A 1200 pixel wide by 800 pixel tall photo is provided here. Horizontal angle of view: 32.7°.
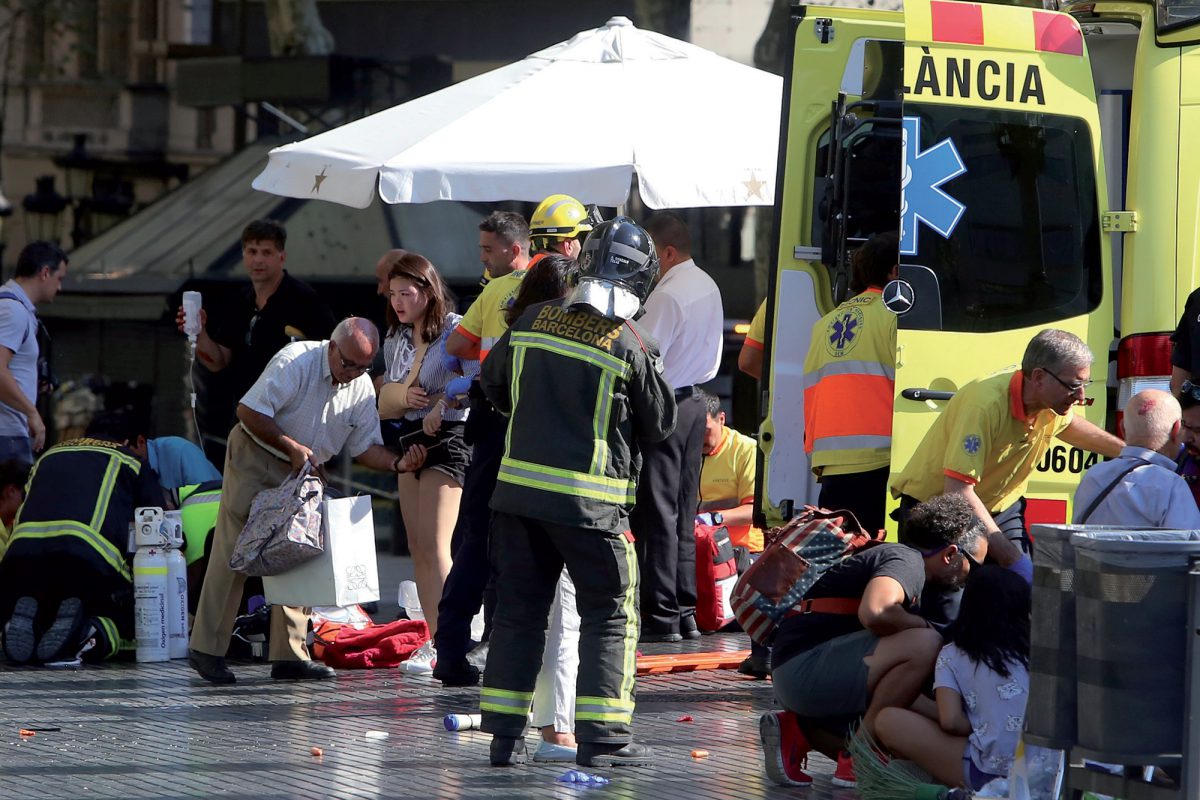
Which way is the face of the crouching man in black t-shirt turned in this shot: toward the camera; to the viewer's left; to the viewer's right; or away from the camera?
to the viewer's right

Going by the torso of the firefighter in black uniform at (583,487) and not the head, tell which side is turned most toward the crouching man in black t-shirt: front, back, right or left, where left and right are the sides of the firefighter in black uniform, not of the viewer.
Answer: right

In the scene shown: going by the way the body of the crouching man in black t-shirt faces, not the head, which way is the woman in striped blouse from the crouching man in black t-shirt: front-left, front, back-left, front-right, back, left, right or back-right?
back-left

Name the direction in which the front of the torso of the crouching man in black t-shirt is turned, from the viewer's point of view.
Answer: to the viewer's right

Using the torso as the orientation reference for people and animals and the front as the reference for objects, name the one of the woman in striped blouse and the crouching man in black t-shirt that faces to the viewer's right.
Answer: the crouching man in black t-shirt

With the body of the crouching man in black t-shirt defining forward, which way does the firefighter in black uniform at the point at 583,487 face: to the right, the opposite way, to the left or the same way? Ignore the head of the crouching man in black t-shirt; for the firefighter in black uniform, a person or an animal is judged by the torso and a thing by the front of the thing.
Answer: to the left

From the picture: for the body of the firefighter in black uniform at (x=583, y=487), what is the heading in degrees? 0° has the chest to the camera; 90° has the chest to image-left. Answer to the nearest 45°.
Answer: approximately 180°

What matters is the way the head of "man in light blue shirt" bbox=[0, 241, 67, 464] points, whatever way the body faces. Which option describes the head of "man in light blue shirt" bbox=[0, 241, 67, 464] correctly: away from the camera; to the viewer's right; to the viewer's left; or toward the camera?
to the viewer's right

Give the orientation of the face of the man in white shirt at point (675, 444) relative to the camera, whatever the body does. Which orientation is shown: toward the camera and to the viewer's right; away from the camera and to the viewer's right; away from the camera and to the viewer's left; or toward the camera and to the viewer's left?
away from the camera and to the viewer's left
